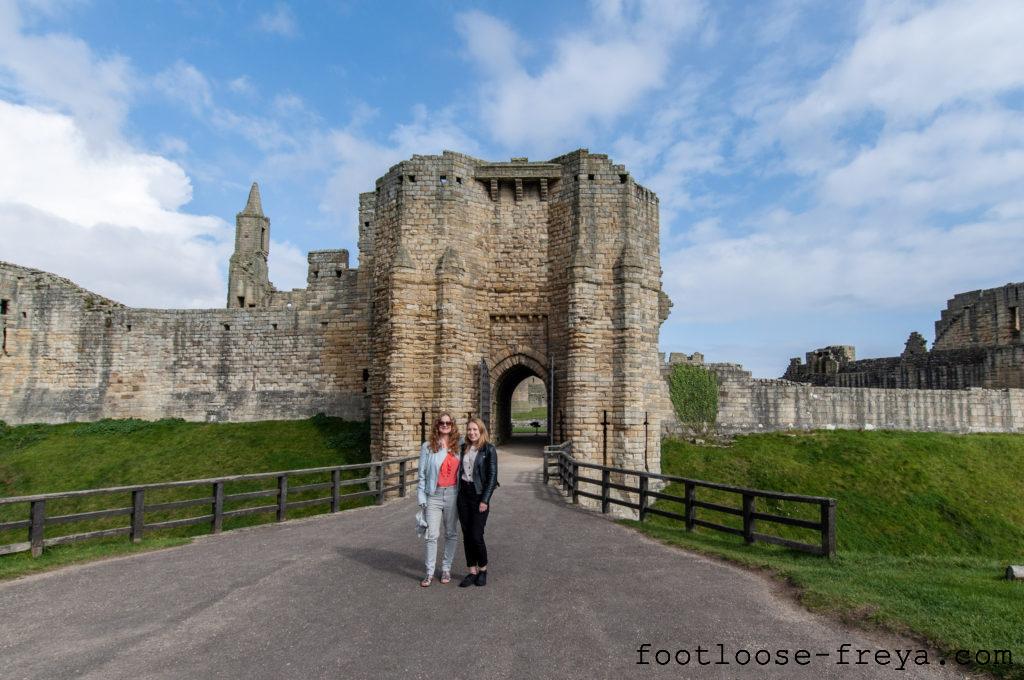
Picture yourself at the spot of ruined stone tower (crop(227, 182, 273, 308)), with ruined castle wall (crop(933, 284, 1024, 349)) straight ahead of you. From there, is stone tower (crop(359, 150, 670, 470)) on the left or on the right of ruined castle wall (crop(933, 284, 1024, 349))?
right

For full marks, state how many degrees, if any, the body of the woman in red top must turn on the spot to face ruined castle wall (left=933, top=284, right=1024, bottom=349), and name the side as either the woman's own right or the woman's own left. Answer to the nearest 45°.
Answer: approximately 135° to the woman's own left

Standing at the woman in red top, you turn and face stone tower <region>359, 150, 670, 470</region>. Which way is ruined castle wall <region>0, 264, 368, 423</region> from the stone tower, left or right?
left

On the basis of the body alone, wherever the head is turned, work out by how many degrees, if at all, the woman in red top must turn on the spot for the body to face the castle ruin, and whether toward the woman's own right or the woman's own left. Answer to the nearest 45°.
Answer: approximately 135° to the woman's own left

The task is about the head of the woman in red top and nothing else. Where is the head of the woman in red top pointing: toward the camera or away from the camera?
toward the camera

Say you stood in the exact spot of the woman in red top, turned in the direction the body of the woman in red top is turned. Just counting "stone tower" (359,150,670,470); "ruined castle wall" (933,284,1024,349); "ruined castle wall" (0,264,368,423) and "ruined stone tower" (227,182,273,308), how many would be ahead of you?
0

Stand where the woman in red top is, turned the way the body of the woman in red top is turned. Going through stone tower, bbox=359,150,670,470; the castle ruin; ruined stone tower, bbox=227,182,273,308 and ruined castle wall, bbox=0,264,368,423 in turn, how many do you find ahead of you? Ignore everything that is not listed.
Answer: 0

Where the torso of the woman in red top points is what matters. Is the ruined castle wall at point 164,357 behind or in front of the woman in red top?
behind

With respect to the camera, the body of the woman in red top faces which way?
toward the camera

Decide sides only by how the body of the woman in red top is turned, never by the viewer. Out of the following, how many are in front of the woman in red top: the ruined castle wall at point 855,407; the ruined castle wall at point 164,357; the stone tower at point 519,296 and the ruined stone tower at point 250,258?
0

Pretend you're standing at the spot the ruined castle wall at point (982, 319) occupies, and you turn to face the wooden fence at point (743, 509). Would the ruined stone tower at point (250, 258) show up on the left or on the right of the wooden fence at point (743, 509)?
right

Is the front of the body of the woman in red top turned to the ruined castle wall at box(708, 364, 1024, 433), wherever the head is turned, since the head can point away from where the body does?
no

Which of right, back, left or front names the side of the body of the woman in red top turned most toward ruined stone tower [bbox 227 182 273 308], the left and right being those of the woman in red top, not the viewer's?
back

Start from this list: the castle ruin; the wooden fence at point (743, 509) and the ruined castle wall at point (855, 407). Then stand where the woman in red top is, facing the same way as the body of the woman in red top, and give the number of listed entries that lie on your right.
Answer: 0

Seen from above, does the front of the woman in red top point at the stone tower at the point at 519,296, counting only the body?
no
